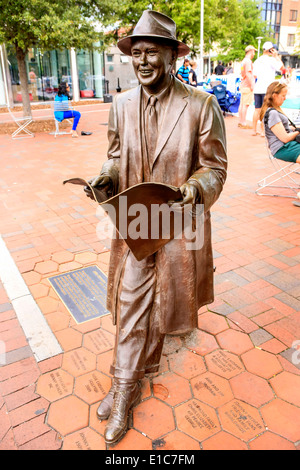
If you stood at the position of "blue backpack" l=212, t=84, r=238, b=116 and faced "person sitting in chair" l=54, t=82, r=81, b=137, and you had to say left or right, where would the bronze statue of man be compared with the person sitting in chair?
left

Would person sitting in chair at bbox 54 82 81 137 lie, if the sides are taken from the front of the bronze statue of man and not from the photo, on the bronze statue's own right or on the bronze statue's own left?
on the bronze statue's own right

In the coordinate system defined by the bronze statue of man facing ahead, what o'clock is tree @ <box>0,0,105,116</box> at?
The tree is roughly at 4 o'clock from the bronze statue of man.

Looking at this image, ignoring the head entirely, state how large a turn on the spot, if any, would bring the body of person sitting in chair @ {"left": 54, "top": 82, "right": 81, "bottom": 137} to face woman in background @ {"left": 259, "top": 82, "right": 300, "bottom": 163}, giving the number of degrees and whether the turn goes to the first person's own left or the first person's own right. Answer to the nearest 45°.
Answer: approximately 45° to the first person's own right

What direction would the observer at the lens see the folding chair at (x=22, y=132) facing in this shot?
facing to the right of the viewer

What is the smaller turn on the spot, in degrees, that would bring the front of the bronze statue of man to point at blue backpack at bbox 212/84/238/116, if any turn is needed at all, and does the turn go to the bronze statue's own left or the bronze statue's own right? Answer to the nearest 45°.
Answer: approximately 135° to the bronze statue's own right
